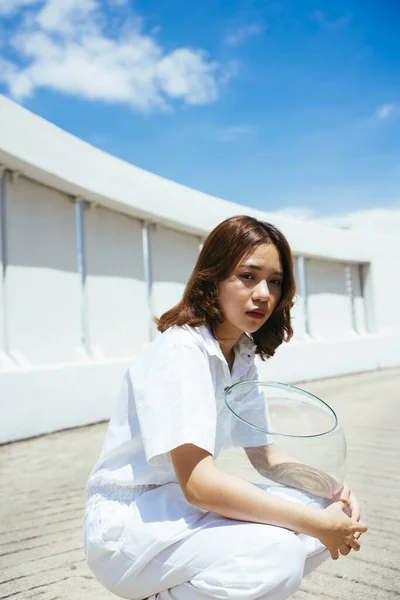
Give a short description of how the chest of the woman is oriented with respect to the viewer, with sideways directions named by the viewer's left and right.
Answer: facing to the right of the viewer
